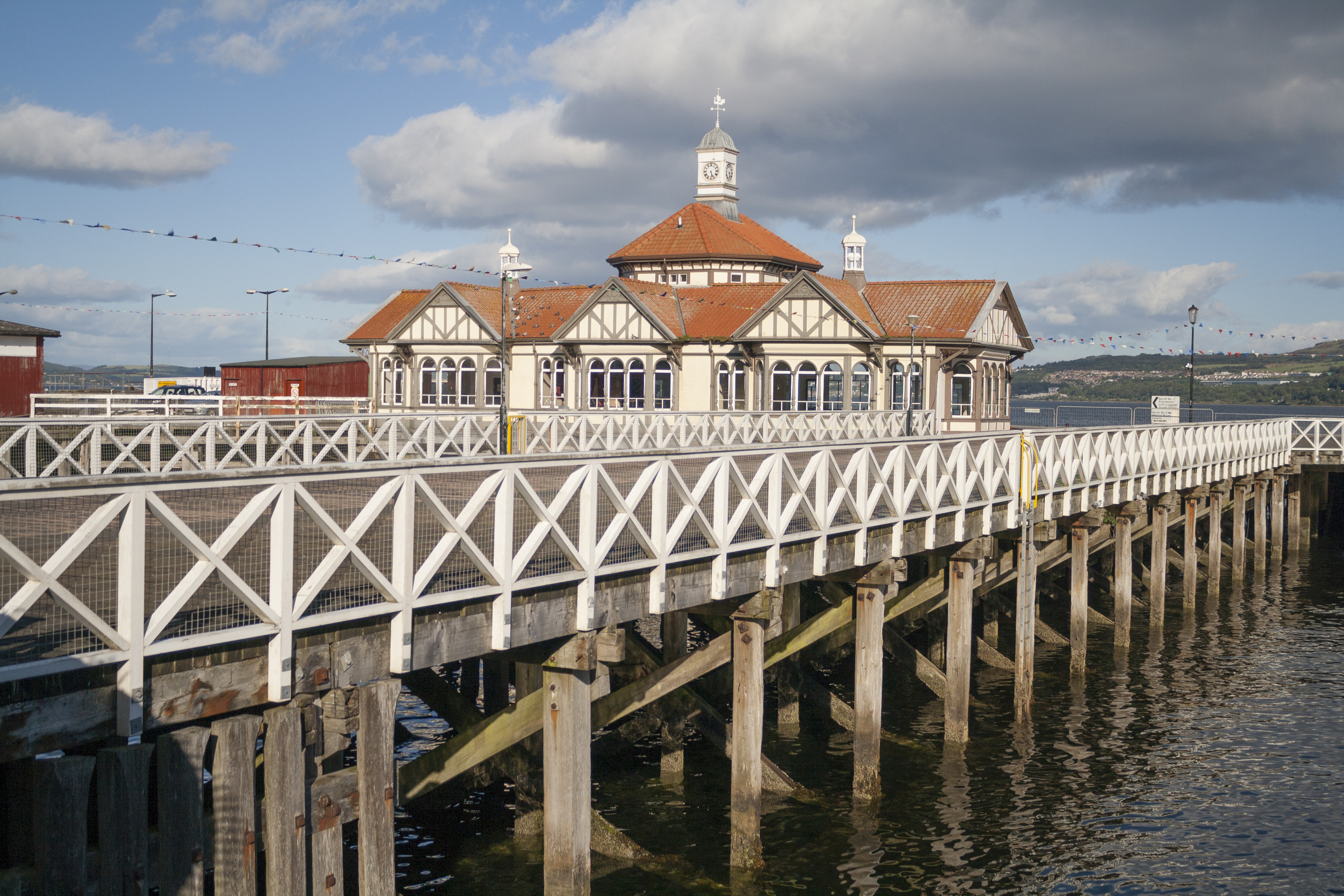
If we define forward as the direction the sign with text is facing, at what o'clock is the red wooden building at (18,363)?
The red wooden building is roughly at 2 o'clock from the sign with text.

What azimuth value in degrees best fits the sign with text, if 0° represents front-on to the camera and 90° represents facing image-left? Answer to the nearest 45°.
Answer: approximately 0°

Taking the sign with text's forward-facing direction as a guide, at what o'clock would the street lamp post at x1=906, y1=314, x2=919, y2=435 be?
The street lamp post is roughly at 2 o'clock from the sign with text.
